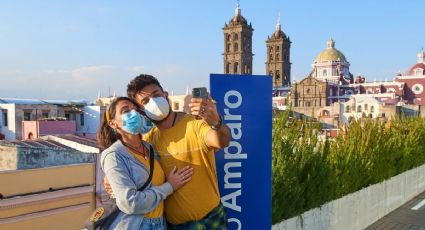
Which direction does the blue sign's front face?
toward the camera

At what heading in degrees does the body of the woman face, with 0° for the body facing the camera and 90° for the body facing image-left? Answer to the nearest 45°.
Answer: approximately 315°

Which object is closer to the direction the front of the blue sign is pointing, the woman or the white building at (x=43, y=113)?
the woman

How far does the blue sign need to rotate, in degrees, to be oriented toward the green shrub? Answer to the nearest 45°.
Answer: approximately 135° to its left

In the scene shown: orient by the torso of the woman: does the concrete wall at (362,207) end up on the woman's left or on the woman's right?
on the woman's left

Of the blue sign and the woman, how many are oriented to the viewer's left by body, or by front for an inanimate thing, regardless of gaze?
0

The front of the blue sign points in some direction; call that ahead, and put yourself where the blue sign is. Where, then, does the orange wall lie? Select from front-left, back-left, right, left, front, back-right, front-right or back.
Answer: back-right

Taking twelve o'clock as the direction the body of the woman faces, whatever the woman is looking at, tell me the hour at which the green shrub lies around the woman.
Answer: The green shrub is roughly at 9 o'clock from the woman.
